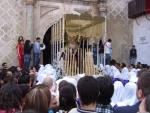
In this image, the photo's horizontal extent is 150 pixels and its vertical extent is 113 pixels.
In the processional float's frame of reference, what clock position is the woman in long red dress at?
The woman in long red dress is roughly at 4 o'clock from the processional float.

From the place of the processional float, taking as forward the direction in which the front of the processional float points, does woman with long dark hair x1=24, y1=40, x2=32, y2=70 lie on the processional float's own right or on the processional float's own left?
on the processional float's own right

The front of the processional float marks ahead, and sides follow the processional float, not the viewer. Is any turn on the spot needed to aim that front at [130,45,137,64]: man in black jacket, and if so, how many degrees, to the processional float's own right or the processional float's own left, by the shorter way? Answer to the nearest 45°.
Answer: approximately 135° to the processional float's own left

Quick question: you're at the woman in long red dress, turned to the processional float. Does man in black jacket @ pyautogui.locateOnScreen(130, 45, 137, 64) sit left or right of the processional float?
left

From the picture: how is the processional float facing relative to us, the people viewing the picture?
facing the viewer
